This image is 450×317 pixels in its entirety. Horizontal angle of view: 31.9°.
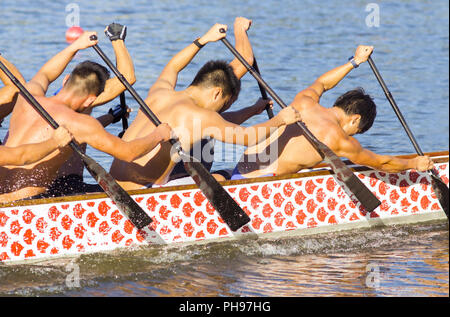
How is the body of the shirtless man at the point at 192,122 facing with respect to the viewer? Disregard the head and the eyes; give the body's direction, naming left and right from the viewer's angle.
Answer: facing away from the viewer and to the right of the viewer

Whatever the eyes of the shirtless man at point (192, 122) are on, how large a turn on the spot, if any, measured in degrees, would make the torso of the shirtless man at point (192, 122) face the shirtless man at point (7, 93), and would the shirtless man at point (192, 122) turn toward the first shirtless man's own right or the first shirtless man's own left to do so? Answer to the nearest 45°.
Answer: approximately 135° to the first shirtless man's own left

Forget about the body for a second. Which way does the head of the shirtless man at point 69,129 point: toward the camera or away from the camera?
away from the camera

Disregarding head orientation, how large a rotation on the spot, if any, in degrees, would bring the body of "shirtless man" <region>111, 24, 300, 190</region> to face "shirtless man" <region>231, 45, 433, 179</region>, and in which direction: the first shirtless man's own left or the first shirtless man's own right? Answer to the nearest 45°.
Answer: approximately 45° to the first shirtless man's own right

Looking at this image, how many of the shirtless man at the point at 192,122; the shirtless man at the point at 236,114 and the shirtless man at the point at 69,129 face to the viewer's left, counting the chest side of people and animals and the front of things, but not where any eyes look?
0

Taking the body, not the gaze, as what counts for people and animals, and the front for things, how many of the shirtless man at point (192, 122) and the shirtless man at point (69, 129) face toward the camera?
0

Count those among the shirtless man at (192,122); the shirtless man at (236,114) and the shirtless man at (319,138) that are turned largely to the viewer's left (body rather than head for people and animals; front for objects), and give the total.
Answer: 0

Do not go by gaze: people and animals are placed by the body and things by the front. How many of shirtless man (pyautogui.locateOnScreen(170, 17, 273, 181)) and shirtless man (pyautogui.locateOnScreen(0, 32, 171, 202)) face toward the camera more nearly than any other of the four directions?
0

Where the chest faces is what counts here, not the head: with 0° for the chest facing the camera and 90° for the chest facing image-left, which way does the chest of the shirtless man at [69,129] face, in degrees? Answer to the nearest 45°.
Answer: approximately 225°

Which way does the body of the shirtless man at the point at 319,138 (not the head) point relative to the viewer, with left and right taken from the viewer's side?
facing away from the viewer and to the right of the viewer

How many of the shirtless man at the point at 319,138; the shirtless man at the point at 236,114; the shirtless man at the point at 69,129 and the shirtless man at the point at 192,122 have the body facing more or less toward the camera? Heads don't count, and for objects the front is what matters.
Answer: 0

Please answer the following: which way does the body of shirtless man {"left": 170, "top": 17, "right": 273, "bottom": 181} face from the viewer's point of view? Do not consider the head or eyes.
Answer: to the viewer's right

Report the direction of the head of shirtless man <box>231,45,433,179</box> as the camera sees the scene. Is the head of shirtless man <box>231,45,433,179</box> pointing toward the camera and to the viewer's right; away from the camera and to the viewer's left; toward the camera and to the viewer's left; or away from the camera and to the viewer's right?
away from the camera and to the viewer's right

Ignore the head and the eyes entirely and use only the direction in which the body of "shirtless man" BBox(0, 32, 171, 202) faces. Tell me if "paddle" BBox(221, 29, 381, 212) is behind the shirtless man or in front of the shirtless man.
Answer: in front
